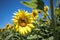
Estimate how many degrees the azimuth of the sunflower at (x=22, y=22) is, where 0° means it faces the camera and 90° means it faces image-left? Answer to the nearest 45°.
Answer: approximately 0°
